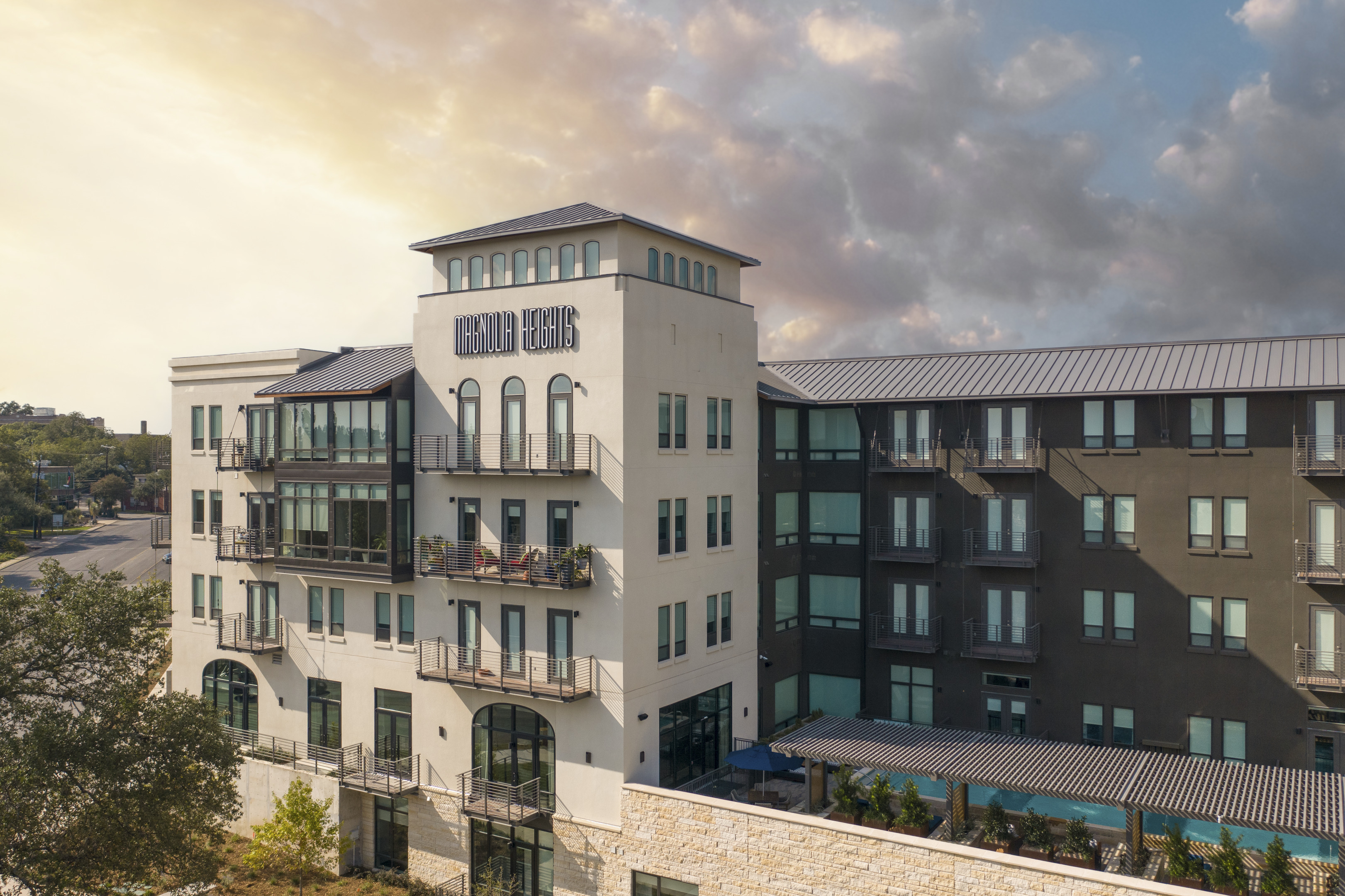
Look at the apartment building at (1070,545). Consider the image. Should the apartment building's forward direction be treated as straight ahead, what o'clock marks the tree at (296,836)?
The tree is roughly at 2 o'clock from the apartment building.

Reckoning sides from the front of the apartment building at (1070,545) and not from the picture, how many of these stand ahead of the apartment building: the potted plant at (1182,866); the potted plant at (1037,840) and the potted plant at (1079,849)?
3

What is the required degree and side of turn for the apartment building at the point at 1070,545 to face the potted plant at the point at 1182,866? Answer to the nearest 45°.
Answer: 0° — it already faces it

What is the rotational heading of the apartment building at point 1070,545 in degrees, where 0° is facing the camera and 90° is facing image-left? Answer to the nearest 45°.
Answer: approximately 0°

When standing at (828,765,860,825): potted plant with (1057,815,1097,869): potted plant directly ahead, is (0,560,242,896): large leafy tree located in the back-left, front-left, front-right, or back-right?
back-right

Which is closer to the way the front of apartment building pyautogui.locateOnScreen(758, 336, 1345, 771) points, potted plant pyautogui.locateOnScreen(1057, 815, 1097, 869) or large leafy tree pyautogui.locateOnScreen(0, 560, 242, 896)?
the potted plant

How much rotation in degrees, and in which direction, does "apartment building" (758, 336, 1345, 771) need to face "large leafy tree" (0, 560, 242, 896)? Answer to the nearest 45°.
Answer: approximately 45° to its right
